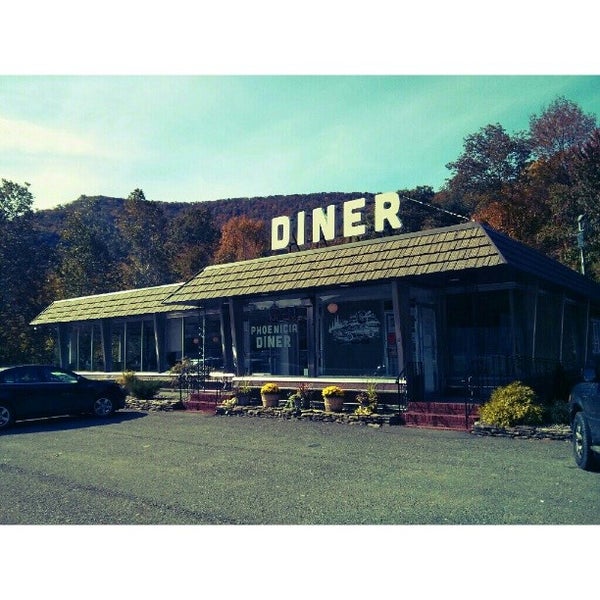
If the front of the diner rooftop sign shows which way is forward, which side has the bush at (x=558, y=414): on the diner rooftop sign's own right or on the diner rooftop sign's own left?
on the diner rooftop sign's own left

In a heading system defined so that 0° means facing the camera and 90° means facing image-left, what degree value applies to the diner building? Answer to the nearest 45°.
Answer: approximately 45°

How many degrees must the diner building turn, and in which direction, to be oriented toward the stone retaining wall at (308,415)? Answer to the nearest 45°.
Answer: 0° — it already faces it

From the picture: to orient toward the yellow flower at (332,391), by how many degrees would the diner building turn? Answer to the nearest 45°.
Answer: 0° — it already faces it

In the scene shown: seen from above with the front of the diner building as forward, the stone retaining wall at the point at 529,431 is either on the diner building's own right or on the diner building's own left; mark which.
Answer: on the diner building's own left

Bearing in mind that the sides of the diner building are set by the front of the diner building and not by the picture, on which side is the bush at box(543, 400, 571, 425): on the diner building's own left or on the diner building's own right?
on the diner building's own left

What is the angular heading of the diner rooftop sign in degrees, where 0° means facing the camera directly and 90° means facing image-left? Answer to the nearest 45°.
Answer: approximately 45°
